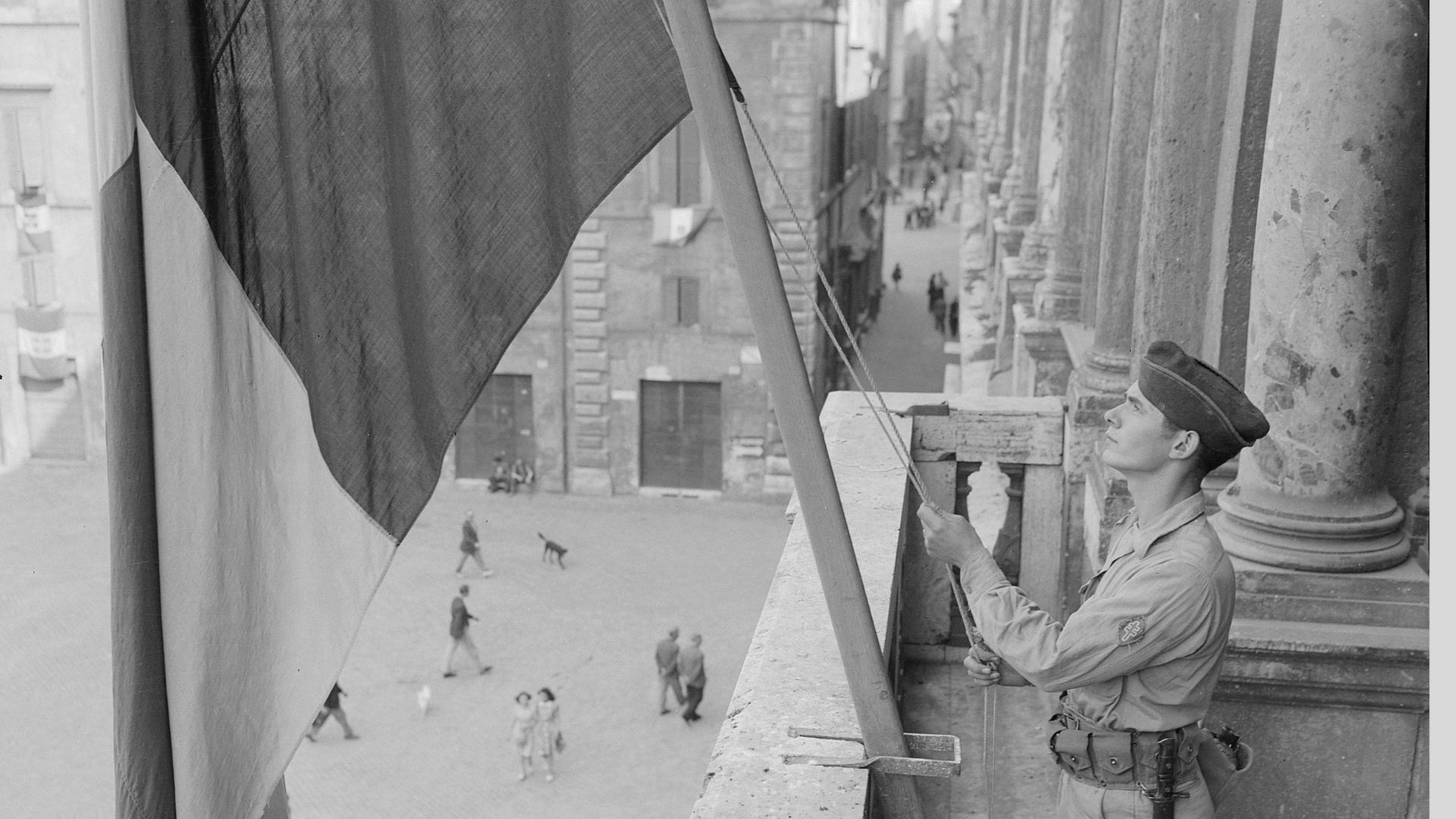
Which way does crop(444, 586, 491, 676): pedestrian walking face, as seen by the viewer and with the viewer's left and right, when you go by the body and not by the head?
facing to the right of the viewer

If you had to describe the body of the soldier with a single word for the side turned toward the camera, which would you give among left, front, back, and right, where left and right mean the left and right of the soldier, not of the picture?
left

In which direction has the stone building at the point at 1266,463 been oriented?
to the viewer's left

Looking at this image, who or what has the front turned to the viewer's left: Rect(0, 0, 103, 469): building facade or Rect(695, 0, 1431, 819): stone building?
the stone building

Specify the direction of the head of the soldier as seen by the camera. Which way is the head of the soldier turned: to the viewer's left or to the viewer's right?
to the viewer's left

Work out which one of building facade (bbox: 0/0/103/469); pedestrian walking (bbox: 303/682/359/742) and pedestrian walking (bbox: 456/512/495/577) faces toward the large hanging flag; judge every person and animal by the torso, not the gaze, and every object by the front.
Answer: the building facade

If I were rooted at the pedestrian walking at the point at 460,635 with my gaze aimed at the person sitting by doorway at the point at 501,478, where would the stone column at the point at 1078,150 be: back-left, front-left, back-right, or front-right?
back-right
